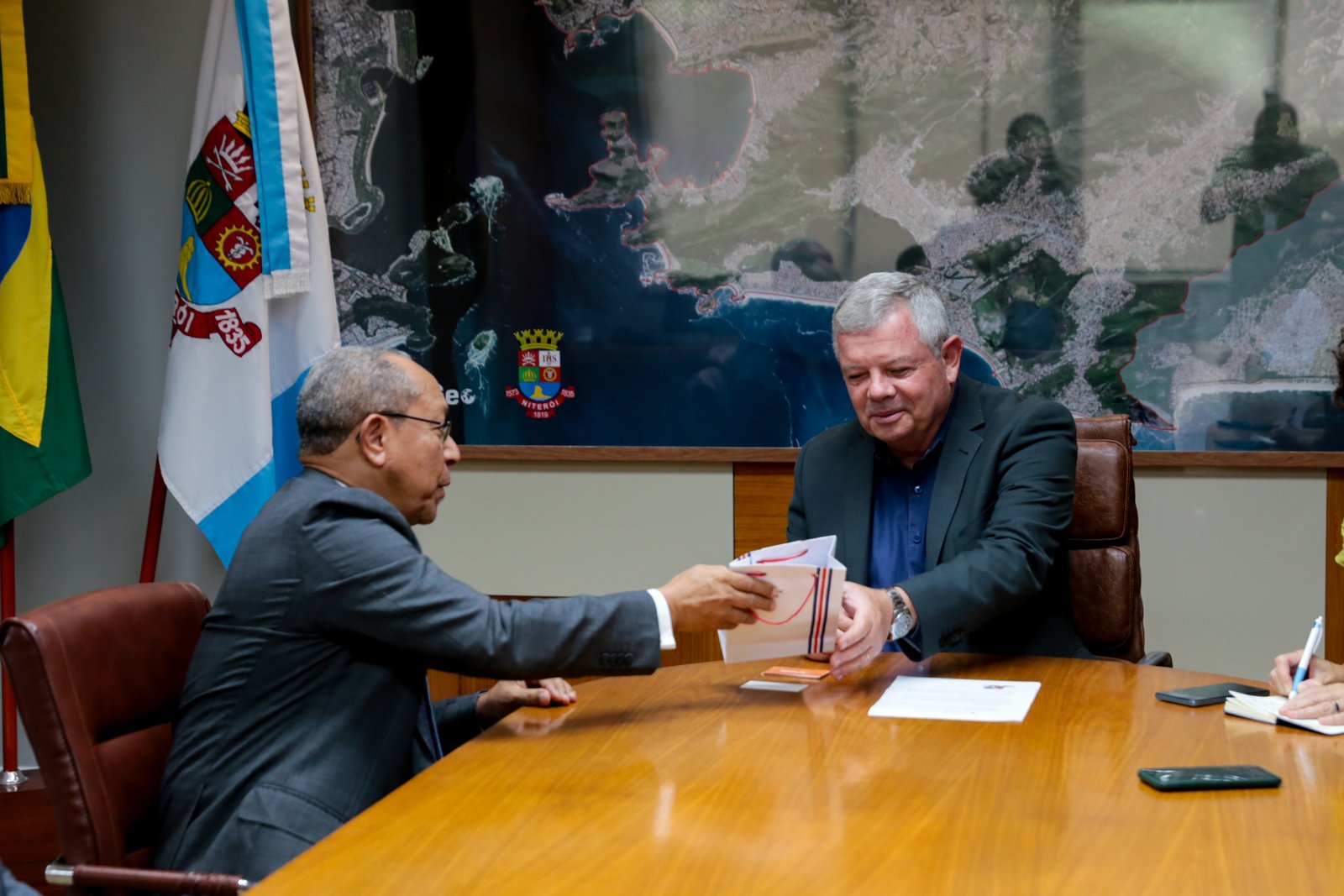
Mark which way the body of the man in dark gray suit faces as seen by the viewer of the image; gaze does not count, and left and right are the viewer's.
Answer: facing to the right of the viewer

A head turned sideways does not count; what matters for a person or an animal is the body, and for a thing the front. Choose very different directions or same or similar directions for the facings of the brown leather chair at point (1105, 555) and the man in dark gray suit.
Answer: very different directions

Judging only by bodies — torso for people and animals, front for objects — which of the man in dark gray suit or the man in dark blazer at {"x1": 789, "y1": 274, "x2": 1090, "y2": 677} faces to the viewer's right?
the man in dark gray suit

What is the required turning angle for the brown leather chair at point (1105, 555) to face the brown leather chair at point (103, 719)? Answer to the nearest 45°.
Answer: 0° — it already faces it

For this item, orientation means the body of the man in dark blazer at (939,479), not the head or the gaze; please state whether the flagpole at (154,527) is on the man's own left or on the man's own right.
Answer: on the man's own right

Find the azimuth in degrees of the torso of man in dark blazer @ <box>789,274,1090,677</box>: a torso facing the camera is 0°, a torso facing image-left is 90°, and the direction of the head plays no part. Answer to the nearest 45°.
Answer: approximately 45°

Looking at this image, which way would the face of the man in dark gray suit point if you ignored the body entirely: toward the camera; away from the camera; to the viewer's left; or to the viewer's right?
to the viewer's right

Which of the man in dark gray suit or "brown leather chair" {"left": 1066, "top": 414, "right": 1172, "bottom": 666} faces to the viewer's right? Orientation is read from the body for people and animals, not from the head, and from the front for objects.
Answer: the man in dark gray suit

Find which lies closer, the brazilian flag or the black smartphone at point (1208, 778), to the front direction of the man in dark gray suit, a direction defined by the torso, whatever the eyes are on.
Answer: the black smartphone

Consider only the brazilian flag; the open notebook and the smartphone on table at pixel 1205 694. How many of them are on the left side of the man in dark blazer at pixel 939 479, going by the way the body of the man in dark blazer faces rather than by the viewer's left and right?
2

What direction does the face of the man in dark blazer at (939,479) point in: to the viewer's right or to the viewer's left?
to the viewer's left
